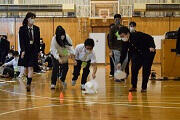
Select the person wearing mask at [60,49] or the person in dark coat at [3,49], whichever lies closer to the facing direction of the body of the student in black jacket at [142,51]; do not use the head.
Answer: the person wearing mask

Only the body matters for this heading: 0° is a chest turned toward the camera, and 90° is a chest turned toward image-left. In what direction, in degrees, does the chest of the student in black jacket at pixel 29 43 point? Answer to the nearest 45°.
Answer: approximately 0°

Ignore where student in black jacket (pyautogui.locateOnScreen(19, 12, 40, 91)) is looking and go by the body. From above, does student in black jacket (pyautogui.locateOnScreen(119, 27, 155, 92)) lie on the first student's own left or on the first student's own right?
on the first student's own left

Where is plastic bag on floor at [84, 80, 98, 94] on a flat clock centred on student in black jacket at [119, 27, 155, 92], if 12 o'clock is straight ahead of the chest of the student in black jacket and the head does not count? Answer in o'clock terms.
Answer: The plastic bag on floor is roughly at 1 o'clock from the student in black jacket.

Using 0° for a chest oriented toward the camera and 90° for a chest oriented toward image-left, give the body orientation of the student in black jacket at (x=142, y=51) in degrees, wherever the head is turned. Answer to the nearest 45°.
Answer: approximately 45°

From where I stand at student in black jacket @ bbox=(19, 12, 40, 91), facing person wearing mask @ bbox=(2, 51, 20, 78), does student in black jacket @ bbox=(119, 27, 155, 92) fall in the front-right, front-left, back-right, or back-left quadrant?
back-right

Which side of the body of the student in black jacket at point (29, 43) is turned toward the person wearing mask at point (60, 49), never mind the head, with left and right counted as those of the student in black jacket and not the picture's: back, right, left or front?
left

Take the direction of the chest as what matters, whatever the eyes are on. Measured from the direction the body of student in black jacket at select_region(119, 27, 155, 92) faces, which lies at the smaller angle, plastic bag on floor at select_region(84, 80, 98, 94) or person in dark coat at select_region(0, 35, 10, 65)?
the plastic bag on floor

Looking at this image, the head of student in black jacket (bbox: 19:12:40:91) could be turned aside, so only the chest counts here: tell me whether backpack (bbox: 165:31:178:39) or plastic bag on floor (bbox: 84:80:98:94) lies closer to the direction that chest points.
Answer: the plastic bag on floor

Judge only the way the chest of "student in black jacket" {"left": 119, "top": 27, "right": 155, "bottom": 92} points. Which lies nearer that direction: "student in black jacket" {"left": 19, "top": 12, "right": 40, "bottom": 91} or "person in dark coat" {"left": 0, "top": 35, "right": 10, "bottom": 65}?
the student in black jacket

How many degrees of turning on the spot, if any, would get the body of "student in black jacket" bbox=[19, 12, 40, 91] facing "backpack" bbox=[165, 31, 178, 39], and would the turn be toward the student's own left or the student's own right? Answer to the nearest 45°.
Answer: approximately 135° to the student's own left
